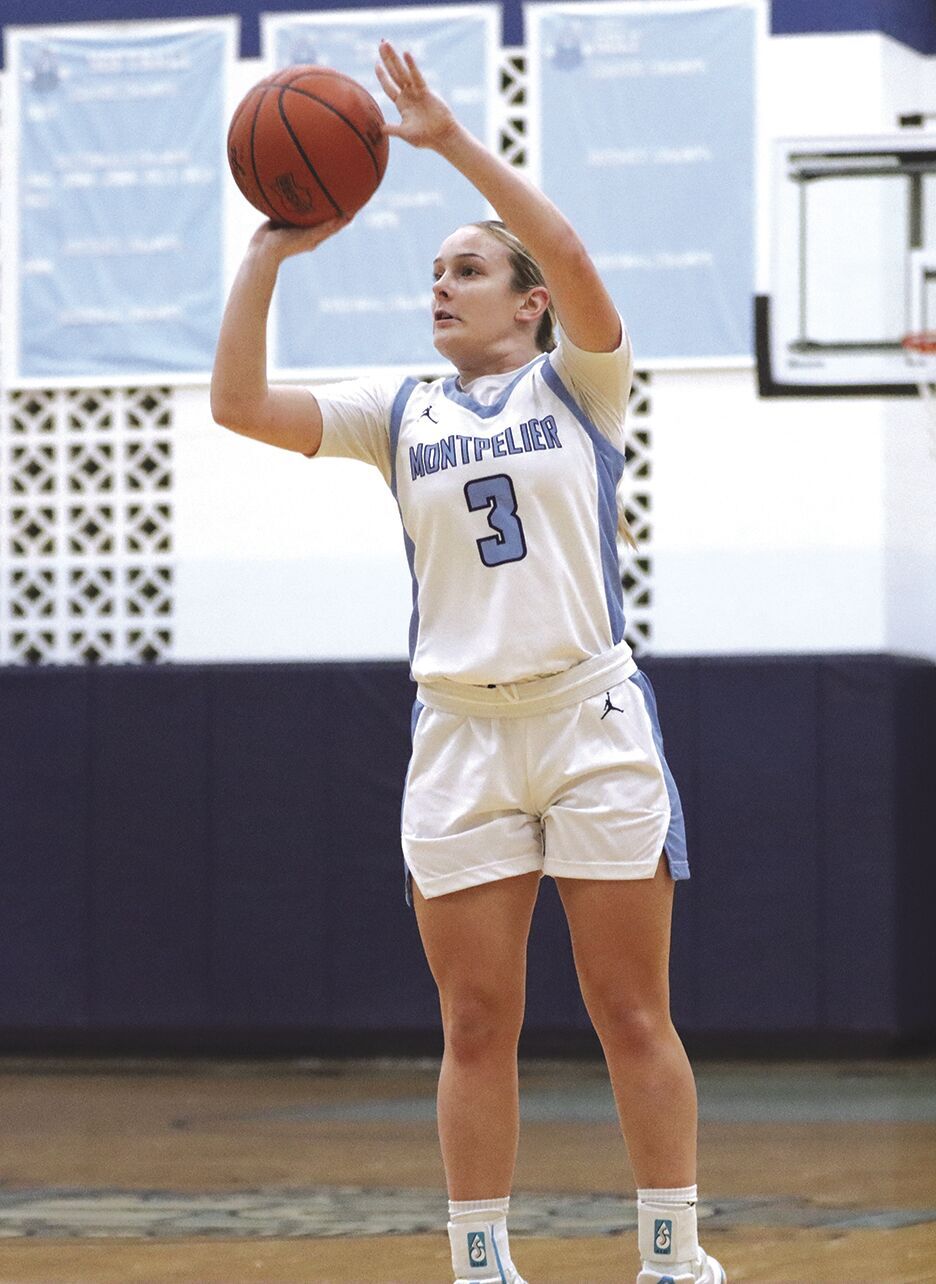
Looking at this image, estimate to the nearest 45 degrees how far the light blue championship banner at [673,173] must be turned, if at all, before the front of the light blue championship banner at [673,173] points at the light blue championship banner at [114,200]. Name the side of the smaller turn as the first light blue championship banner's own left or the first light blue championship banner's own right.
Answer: approximately 90° to the first light blue championship banner's own right

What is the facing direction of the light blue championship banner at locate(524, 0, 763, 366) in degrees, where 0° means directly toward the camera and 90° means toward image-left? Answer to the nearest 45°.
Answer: approximately 0°

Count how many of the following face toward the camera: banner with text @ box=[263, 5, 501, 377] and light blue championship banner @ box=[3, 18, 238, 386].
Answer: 2

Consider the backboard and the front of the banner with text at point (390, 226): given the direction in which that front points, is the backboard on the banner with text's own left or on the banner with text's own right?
on the banner with text's own left

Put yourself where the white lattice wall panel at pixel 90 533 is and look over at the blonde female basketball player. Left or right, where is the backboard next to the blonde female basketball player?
left

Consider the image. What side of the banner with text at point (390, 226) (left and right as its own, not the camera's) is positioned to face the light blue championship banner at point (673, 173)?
left

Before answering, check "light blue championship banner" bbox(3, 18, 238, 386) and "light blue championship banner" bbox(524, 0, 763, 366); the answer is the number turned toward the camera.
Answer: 2

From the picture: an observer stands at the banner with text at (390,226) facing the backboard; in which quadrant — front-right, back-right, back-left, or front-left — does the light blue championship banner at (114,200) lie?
back-right

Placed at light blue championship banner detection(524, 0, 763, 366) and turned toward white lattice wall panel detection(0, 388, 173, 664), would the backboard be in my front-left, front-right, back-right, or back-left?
back-left

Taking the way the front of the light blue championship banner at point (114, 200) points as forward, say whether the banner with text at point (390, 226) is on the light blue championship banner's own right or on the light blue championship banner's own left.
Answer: on the light blue championship banner's own left

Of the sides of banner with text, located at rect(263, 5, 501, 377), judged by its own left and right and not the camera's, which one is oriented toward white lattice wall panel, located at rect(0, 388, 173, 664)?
right
